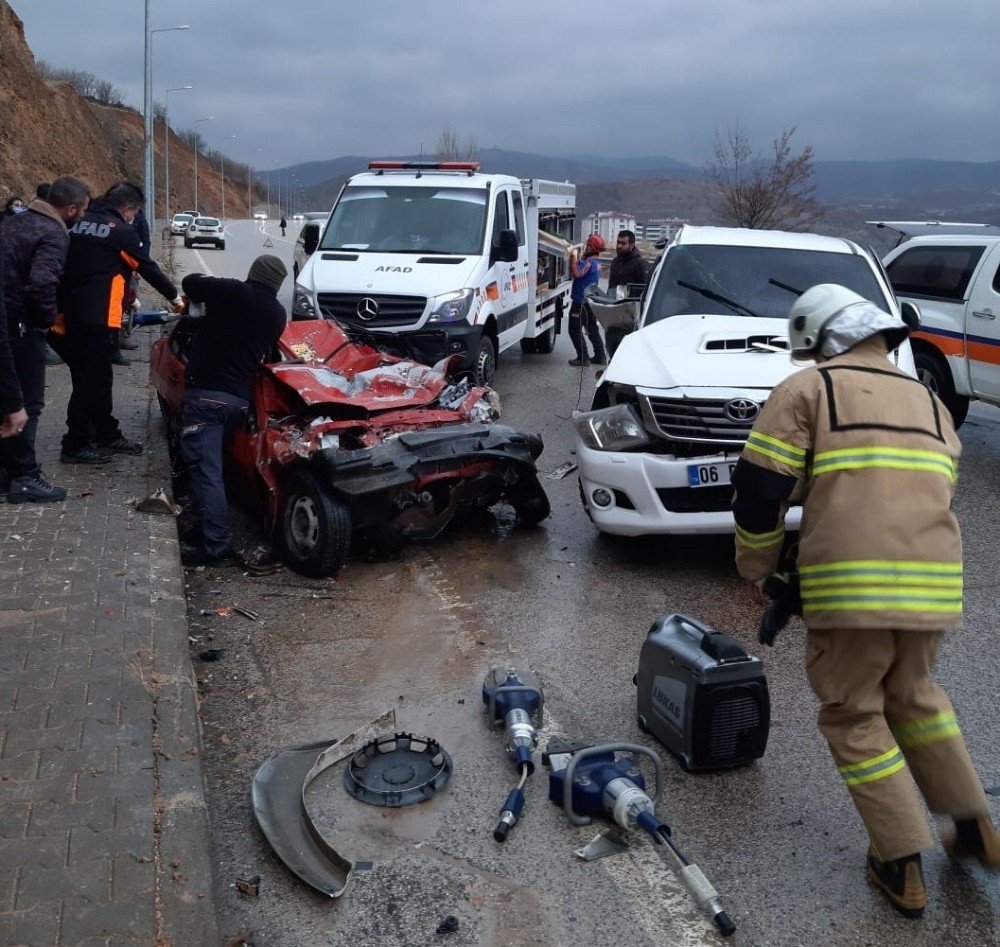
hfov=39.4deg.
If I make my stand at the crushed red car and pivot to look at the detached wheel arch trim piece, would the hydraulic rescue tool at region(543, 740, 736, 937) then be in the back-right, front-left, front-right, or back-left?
front-left

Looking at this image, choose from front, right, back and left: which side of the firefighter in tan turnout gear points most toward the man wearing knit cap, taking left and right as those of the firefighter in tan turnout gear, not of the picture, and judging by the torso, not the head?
front

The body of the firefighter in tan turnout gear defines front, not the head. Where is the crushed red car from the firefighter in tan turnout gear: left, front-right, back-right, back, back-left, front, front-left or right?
front

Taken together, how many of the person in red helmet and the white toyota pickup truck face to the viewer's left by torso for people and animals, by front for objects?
1

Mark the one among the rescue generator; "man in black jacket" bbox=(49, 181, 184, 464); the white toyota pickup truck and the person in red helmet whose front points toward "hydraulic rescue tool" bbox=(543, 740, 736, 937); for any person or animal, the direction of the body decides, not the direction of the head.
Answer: the white toyota pickup truck

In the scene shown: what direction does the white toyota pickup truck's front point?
toward the camera

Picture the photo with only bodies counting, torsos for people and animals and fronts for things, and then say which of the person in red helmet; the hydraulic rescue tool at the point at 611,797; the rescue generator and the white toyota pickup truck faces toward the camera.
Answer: the white toyota pickup truck

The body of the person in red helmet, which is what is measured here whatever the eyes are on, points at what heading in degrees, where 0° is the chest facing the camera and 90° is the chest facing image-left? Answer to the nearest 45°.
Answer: approximately 90°

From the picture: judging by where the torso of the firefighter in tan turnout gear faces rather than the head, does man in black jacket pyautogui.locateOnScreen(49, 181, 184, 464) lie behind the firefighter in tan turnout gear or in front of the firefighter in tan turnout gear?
in front

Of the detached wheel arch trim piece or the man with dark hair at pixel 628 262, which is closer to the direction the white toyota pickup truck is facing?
the detached wheel arch trim piece

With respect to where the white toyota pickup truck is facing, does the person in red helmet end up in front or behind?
behind

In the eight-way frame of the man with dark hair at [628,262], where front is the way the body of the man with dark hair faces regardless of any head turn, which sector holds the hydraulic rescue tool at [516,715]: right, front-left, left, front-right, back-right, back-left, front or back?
front-left

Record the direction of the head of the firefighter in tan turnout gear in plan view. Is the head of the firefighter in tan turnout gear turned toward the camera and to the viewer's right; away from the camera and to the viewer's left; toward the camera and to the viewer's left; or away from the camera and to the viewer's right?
away from the camera and to the viewer's left

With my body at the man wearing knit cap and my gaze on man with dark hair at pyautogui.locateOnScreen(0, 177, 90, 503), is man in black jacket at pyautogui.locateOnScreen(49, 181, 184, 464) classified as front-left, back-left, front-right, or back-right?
front-right

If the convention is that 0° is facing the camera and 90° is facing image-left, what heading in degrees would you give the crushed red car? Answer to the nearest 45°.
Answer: approximately 315°
